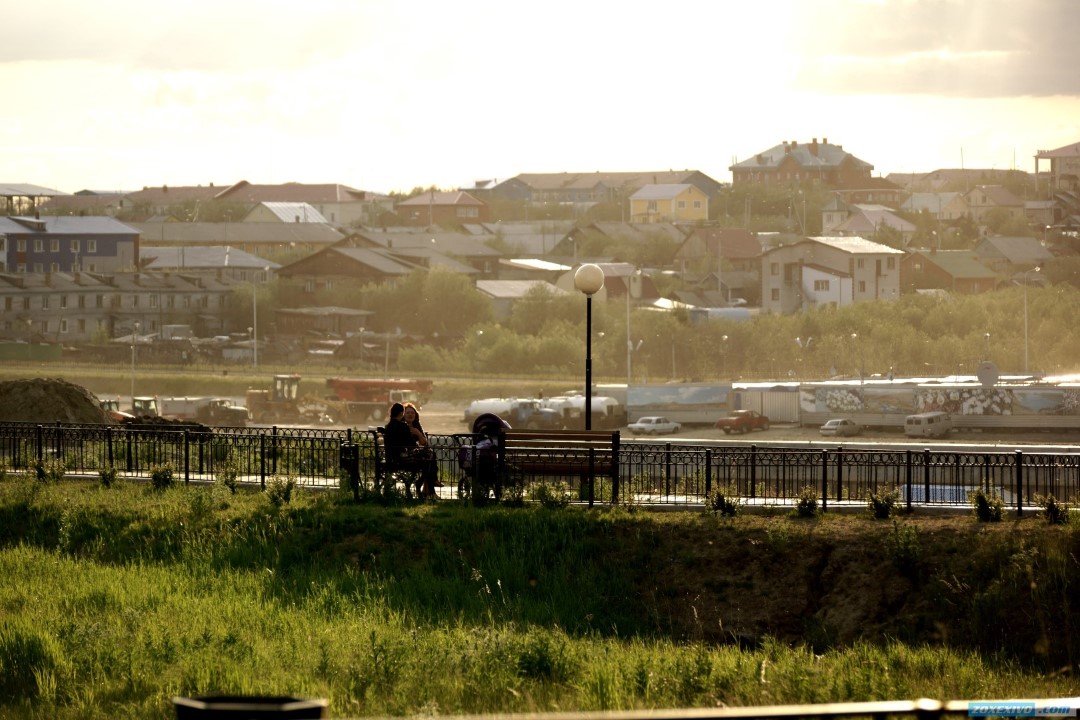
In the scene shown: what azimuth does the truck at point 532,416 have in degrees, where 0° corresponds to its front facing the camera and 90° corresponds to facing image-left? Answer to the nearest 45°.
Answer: approximately 270°

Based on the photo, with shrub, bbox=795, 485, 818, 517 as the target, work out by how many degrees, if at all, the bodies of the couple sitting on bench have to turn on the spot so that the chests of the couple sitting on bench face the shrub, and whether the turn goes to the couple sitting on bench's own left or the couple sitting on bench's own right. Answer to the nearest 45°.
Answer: approximately 45° to the couple sitting on bench's own right

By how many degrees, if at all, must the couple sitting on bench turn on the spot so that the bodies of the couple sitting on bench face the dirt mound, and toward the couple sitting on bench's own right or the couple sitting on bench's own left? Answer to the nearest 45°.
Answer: approximately 135° to the couple sitting on bench's own left

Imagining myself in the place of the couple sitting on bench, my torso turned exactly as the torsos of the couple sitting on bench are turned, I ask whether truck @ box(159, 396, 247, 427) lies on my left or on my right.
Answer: on my left

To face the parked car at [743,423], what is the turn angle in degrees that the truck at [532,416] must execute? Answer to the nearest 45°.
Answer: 0° — it already faces it

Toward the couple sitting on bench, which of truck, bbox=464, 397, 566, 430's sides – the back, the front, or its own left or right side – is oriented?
right
